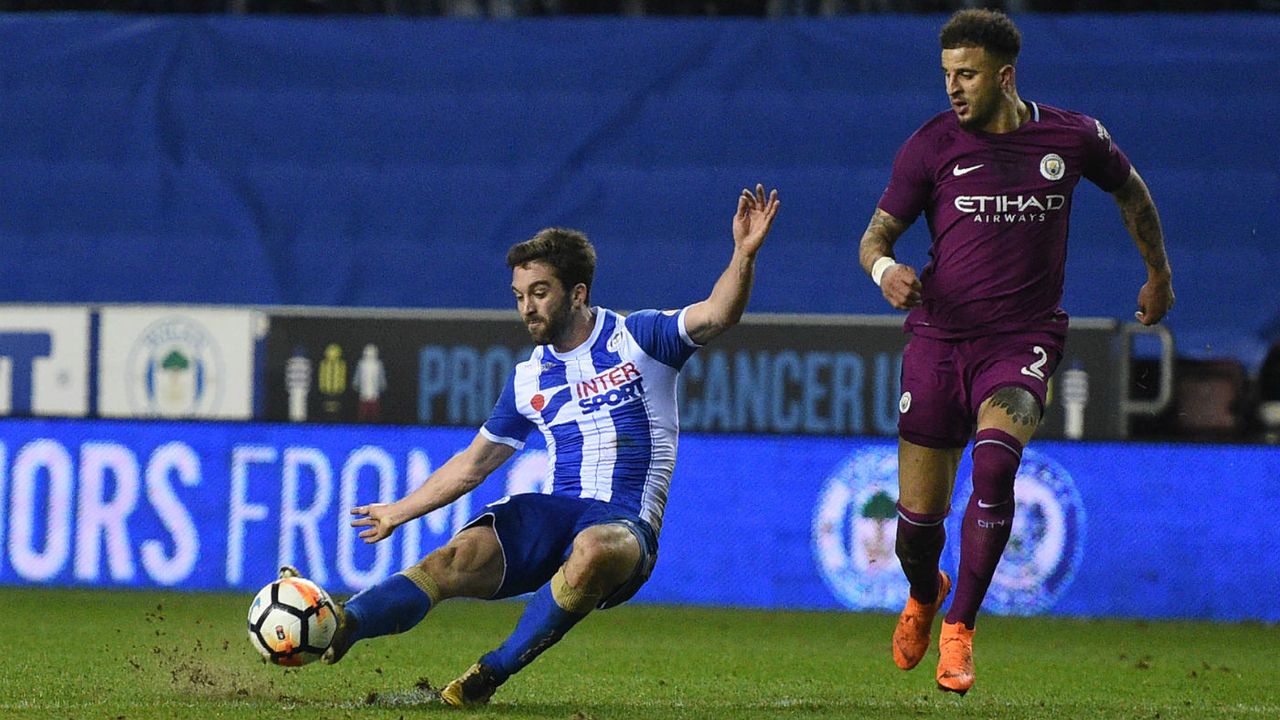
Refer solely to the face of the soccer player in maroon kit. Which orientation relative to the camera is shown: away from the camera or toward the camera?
toward the camera

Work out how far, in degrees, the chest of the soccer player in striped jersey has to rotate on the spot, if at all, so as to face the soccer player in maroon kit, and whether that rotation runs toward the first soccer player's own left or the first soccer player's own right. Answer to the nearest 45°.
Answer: approximately 135° to the first soccer player's own left

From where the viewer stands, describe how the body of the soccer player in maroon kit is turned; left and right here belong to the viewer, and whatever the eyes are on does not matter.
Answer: facing the viewer

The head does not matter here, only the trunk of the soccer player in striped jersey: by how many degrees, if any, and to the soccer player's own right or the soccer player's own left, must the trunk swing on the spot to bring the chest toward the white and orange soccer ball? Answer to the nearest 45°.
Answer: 0° — they already face it

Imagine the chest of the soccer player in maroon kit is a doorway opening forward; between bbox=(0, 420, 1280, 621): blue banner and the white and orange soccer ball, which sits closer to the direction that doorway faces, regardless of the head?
the white and orange soccer ball

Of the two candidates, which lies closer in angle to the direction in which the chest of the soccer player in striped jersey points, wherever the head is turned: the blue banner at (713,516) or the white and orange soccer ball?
the white and orange soccer ball

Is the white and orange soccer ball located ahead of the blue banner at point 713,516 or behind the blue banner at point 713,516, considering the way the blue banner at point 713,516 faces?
ahead

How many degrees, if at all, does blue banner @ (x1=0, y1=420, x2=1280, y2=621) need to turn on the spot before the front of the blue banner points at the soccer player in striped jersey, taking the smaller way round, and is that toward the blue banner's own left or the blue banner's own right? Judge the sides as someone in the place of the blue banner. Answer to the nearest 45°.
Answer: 0° — it already faces them

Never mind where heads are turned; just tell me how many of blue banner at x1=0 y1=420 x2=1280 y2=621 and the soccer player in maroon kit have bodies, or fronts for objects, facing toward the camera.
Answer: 2

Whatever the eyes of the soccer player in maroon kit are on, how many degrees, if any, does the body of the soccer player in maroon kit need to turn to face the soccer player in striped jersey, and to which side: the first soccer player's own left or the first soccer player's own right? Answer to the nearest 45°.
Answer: approximately 90° to the first soccer player's own right

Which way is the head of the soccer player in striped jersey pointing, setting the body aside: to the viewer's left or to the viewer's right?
to the viewer's left

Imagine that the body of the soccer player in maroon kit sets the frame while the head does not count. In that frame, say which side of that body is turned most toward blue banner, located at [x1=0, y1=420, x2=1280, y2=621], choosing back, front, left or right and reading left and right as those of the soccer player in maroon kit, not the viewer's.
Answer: back

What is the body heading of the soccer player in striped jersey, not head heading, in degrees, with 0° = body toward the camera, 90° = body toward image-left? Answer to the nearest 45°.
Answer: approximately 45°
